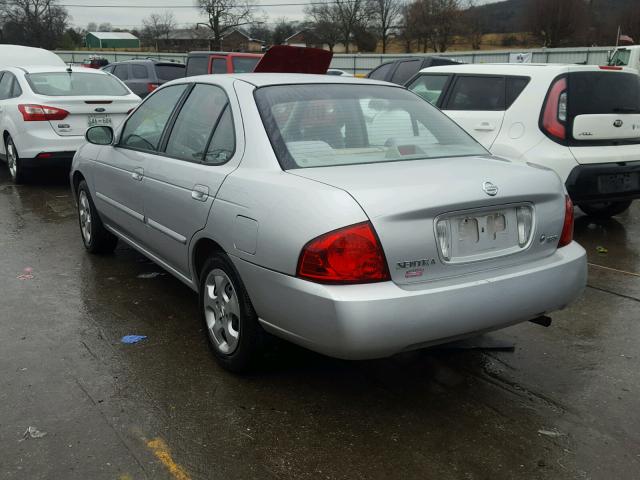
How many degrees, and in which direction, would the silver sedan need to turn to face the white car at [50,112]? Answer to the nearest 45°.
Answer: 0° — it already faces it

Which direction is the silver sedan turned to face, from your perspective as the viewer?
facing away from the viewer and to the left of the viewer

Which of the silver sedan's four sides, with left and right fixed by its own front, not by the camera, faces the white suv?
right

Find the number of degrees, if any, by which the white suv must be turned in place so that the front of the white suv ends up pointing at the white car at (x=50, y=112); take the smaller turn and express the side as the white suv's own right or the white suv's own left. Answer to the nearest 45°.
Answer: approximately 45° to the white suv's own left

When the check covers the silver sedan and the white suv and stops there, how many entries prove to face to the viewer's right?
0

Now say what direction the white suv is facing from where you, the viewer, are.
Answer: facing away from the viewer and to the left of the viewer

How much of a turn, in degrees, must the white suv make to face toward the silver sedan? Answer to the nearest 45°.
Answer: approximately 135° to its left

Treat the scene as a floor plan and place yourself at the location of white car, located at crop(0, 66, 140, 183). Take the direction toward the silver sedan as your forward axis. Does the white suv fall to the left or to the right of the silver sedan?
left
